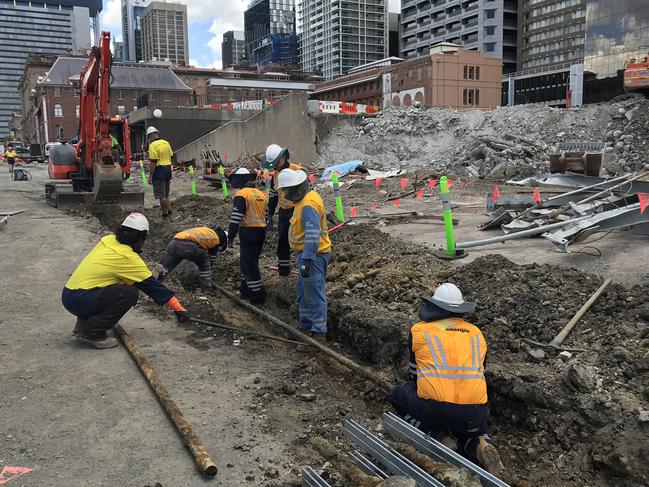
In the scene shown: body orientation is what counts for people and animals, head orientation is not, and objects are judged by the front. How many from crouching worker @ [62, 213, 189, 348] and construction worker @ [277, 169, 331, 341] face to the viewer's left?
1

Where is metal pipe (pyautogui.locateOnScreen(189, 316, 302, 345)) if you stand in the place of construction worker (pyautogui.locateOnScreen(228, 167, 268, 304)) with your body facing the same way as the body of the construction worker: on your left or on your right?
on your left

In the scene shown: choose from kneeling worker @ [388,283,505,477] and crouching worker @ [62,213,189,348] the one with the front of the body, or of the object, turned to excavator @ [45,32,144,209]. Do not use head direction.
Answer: the kneeling worker

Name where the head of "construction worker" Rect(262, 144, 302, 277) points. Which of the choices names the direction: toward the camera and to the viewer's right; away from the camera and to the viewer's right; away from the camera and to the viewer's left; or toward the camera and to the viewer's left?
toward the camera and to the viewer's left

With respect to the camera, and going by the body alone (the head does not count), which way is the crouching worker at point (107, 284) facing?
to the viewer's right

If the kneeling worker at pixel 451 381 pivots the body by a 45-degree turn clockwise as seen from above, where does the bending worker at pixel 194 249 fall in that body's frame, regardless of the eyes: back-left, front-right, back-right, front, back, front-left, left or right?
front-left

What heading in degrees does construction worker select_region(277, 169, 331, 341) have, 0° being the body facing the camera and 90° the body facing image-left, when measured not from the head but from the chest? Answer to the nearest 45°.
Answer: approximately 90°

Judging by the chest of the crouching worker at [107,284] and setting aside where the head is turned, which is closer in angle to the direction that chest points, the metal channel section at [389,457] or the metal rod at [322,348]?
the metal rod

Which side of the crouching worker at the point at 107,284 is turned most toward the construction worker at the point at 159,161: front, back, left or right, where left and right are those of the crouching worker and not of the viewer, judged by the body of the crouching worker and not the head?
left

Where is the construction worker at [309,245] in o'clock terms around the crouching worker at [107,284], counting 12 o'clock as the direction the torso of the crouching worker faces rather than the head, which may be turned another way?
The construction worker is roughly at 12 o'clock from the crouching worker.

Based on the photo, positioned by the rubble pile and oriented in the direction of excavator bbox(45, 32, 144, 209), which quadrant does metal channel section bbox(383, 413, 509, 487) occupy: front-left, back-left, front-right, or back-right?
front-left

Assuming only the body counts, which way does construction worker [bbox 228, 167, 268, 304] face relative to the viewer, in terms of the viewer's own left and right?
facing away from the viewer and to the left of the viewer

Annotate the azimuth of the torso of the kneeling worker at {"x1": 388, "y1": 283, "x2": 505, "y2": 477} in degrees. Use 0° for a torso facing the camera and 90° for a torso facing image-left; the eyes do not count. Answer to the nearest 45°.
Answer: approximately 135°

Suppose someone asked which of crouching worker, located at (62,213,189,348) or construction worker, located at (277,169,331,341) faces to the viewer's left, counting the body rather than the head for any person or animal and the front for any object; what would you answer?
the construction worker
